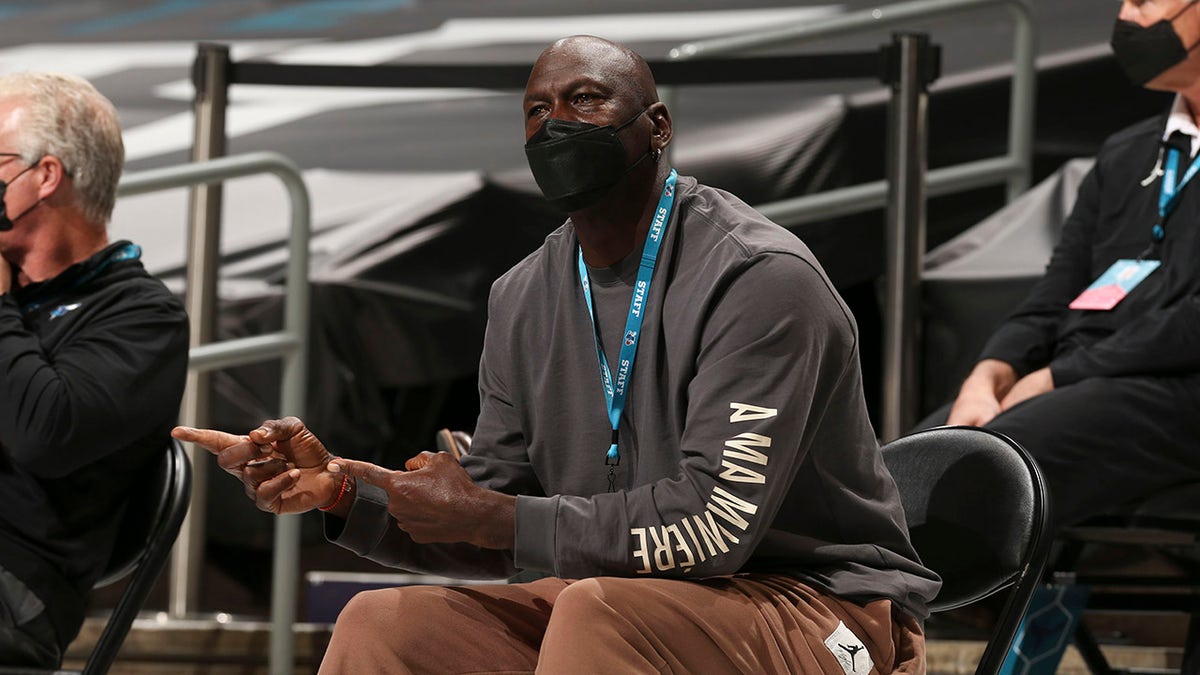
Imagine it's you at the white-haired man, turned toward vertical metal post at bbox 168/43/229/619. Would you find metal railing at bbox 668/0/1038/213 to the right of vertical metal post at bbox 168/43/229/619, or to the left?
right

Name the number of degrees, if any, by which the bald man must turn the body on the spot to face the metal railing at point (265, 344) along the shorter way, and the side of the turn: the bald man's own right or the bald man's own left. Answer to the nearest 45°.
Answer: approximately 90° to the bald man's own right

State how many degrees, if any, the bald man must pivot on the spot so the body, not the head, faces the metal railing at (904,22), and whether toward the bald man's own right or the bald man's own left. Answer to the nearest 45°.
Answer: approximately 135° to the bald man's own right

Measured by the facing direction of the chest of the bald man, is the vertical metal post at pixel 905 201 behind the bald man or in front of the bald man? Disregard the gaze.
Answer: behind

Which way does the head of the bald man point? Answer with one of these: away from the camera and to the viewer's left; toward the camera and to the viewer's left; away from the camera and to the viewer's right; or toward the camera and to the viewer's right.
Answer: toward the camera and to the viewer's left

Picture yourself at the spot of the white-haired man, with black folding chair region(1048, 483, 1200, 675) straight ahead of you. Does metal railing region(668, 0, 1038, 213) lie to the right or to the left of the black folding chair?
left

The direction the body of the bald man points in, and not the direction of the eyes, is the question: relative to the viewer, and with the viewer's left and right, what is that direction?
facing the viewer and to the left of the viewer

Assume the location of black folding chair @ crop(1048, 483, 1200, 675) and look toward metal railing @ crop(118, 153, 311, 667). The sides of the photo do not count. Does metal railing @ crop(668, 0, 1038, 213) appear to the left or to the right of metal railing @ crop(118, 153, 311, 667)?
right

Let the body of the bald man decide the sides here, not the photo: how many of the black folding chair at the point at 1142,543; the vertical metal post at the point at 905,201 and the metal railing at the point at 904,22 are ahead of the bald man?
0

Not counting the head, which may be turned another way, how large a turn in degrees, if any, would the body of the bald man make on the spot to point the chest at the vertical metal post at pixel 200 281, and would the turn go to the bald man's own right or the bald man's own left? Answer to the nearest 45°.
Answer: approximately 90° to the bald man's own right

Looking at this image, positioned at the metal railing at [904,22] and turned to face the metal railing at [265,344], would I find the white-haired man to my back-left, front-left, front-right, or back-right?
front-left
